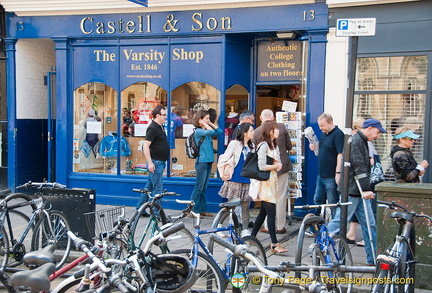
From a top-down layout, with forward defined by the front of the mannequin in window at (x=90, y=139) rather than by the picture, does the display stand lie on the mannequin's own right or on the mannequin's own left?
on the mannequin's own left

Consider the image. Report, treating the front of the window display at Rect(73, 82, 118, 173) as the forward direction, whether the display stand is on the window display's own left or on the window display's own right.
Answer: on the window display's own left
